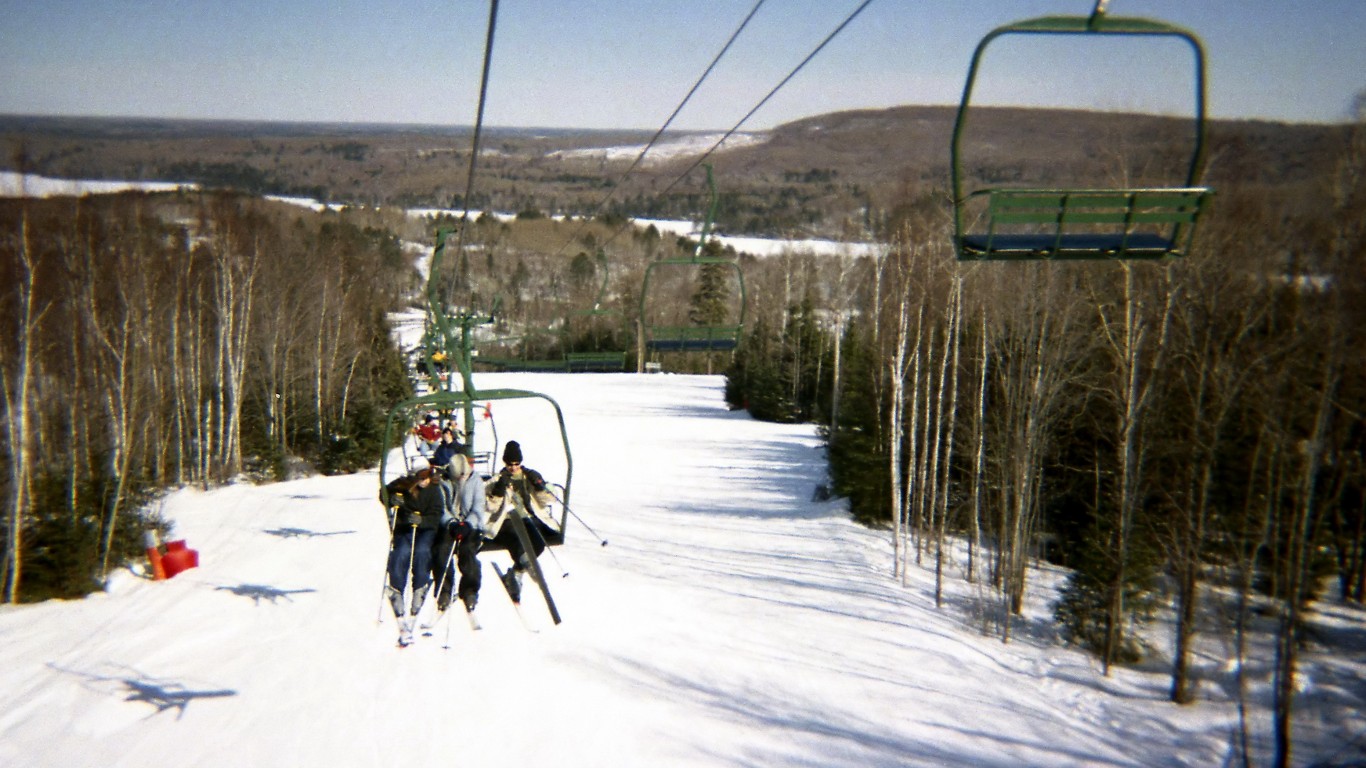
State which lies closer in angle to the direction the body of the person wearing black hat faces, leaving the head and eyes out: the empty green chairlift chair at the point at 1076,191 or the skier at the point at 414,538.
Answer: the empty green chairlift chair

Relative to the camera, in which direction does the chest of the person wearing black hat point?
toward the camera

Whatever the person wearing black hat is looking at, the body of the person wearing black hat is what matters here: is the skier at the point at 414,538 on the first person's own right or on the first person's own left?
on the first person's own right

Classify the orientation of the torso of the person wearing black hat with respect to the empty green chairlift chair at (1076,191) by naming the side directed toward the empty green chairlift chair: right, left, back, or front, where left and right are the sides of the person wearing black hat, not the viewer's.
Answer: front
